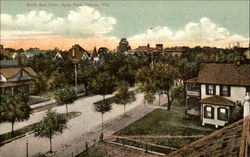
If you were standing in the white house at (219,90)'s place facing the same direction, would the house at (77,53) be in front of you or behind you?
in front

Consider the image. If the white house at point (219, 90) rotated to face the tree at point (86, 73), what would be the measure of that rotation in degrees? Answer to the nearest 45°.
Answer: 0° — it already faces it

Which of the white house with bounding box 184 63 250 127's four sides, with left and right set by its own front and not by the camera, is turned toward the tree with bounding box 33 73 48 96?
front

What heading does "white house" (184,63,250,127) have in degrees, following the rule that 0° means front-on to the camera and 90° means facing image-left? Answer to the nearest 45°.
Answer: approximately 90°

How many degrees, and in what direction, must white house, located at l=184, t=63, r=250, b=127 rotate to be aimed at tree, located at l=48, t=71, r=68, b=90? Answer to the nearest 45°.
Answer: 0° — it already faces it

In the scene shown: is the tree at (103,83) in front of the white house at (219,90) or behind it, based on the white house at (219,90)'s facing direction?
in front

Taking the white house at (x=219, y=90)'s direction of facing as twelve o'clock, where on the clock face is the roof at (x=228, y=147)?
The roof is roughly at 9 o'clock from the white house.

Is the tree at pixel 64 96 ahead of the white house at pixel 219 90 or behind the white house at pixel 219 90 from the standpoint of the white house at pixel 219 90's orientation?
ahead
